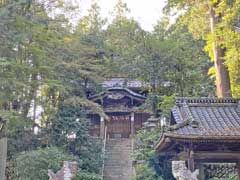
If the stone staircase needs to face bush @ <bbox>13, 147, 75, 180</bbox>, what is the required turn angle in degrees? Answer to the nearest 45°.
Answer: approximately 45° to its right

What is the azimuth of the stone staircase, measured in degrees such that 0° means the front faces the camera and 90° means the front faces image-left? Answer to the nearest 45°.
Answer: approximately 0°

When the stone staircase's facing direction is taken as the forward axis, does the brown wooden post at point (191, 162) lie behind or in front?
in front

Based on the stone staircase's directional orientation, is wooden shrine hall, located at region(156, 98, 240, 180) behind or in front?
in front

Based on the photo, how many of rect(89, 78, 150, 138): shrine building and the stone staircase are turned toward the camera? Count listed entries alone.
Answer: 2
